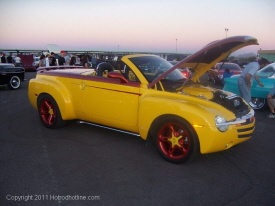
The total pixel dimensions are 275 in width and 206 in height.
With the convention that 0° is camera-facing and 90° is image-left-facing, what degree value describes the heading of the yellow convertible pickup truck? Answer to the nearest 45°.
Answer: approximately 315°

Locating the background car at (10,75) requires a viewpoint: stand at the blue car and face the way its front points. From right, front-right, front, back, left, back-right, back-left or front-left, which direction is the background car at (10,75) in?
front-right

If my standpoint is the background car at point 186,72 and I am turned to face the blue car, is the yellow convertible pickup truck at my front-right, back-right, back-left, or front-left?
front-right

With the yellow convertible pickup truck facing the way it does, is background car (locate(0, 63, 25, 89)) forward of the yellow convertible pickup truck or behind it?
behind

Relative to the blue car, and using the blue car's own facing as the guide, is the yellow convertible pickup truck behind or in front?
in front
